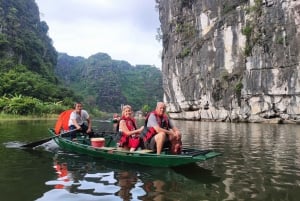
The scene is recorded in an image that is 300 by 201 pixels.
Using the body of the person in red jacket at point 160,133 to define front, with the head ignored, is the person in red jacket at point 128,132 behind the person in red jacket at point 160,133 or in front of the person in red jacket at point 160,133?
behind

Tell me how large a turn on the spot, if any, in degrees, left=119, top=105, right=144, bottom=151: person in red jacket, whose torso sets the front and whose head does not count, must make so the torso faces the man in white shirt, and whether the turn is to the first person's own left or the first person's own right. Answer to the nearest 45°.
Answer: approximately 180°

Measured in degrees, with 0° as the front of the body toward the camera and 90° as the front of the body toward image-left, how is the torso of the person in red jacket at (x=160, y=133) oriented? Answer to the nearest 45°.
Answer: approximately 315°

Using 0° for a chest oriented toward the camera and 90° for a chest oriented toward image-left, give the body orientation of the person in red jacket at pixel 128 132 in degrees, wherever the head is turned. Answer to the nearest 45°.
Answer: approximately 315°

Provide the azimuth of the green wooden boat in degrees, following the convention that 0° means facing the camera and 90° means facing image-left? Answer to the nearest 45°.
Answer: approximately 315°

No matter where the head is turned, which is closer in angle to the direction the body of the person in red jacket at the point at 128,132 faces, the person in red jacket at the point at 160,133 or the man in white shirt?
the person in red jacket
